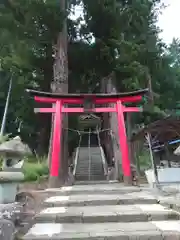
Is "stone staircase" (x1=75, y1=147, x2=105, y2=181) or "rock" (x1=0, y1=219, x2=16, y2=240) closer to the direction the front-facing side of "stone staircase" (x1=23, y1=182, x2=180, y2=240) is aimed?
the rock

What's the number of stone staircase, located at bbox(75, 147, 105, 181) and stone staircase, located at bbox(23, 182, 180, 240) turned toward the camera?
2

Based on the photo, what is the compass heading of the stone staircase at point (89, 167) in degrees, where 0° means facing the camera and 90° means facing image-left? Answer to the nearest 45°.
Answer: approximately 0°

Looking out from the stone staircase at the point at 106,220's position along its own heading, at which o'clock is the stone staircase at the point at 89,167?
the stone staircase at the point at 89,167 is roughly at 6 o'clock from the stone staircase at the point at 106,220.

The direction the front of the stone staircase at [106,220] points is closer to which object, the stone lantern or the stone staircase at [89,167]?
the stone lantern

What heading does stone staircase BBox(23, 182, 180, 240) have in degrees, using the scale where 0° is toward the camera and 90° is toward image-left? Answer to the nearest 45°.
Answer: approximately 0°

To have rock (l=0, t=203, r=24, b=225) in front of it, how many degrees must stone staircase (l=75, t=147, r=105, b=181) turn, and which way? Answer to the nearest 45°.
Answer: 0° — it already faces it
